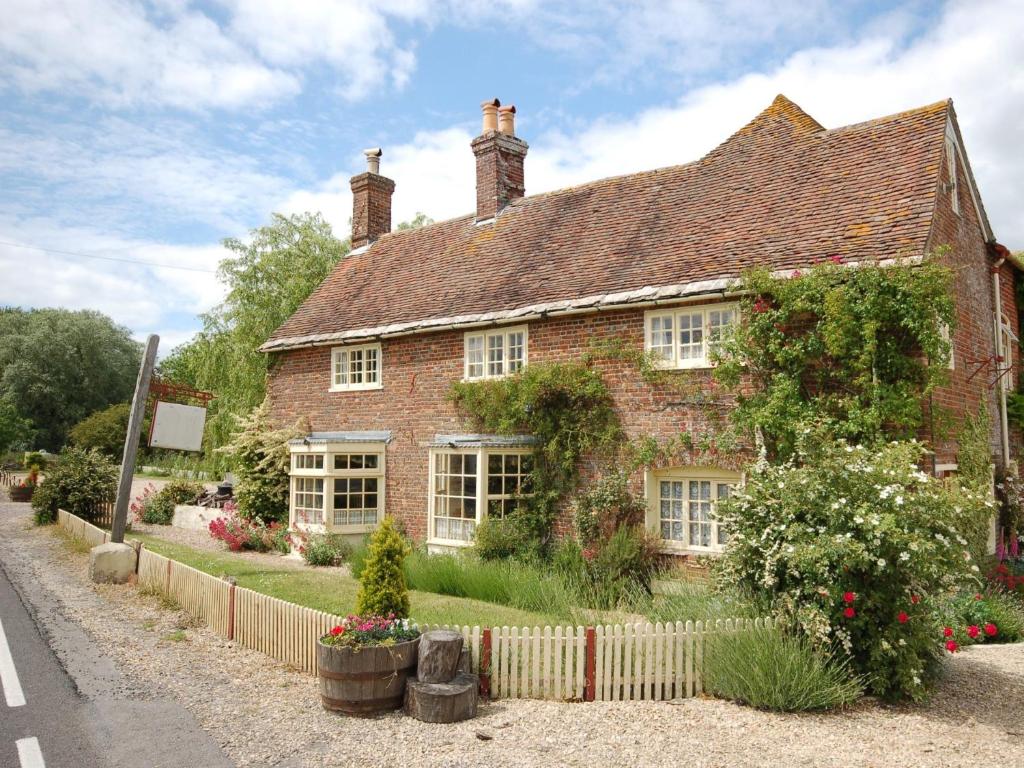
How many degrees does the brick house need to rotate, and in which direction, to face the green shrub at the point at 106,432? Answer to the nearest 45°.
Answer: approximately 90° to its right

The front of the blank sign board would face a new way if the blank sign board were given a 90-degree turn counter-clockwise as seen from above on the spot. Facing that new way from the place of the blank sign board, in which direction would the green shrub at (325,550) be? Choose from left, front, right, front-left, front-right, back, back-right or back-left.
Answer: front

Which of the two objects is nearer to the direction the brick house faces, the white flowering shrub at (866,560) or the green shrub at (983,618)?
the white flowering shrub

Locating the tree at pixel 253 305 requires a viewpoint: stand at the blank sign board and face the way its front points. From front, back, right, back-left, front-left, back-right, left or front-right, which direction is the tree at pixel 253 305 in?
back

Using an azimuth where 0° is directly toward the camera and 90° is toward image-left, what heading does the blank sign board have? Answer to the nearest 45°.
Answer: approximately 0°

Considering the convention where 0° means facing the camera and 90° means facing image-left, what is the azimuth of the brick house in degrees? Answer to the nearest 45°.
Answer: approximately 45°

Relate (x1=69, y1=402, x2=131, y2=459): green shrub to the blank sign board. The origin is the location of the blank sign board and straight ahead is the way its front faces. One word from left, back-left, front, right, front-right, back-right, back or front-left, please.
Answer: back

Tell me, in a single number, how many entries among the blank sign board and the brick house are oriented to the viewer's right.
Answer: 0

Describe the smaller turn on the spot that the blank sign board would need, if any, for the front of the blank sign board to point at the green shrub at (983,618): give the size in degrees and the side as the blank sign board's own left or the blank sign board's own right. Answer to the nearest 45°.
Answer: approximately 45° to the blank sign board's own left

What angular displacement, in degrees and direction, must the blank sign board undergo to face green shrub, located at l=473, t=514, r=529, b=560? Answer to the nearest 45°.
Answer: approximately 45° to its left

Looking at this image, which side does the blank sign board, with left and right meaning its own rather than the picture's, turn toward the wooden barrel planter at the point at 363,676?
front

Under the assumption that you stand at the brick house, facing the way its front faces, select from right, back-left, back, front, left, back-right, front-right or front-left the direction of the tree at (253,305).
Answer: right
